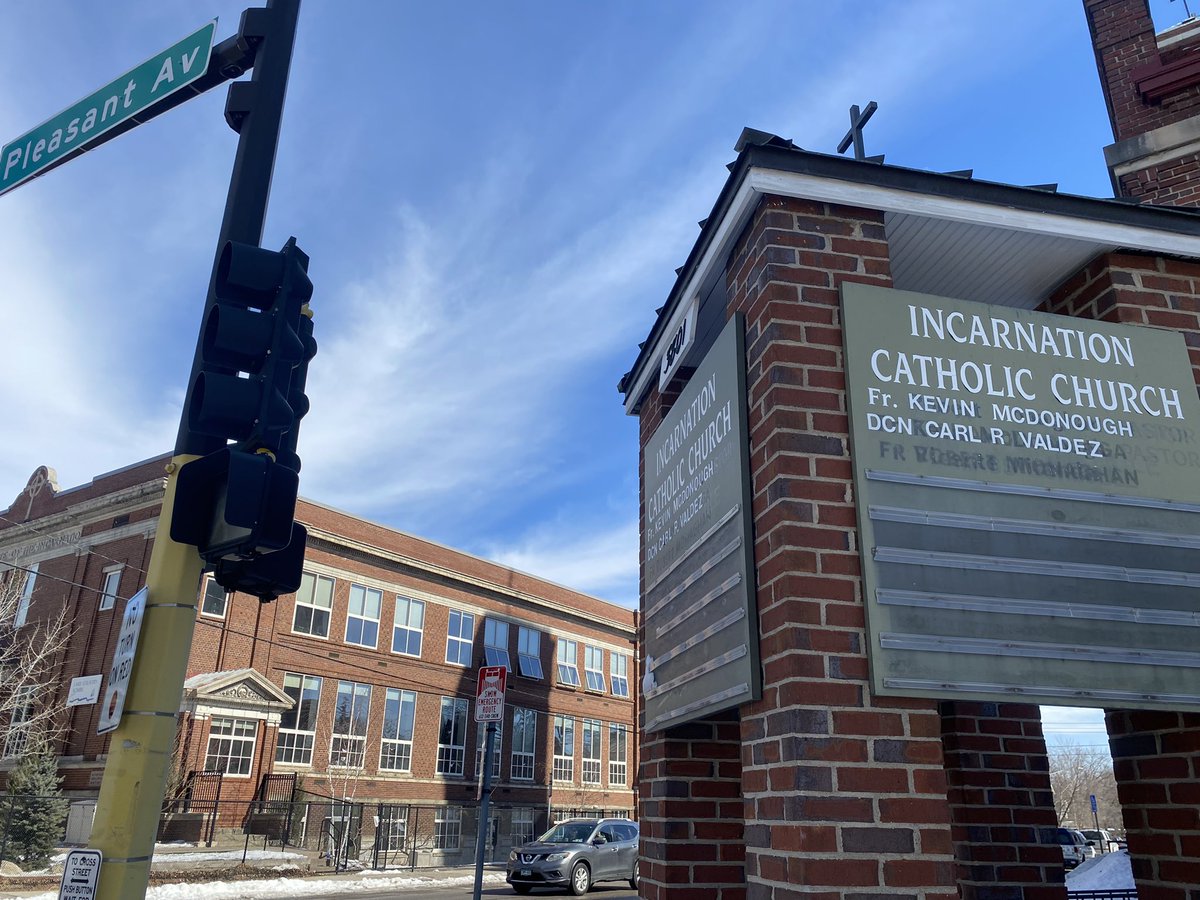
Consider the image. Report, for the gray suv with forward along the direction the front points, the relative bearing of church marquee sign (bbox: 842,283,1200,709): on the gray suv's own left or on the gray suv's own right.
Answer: on the gray suv's own left

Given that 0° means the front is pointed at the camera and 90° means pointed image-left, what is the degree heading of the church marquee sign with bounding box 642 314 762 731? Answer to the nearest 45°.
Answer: approximately 45°

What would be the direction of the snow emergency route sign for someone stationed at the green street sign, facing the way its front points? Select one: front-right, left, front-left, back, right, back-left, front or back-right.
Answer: back

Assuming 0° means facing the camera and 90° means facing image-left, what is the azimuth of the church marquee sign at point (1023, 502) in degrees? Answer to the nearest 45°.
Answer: approximately 315°

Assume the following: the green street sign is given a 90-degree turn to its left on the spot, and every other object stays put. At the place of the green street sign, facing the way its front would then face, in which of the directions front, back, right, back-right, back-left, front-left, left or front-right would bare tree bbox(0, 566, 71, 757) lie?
back-left

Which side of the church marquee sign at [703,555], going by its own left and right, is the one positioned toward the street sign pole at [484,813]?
right

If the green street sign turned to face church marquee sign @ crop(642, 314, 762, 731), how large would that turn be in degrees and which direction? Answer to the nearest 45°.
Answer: approximately 90° to its left

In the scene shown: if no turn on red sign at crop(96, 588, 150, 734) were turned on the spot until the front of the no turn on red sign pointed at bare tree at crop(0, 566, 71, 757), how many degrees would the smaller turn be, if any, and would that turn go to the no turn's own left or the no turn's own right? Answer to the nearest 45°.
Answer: approximately 135° to the no turn's own right

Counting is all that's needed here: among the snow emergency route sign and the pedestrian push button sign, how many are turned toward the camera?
2

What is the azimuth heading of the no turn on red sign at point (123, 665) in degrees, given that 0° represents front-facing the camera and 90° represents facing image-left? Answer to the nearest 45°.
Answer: approximately 45°
